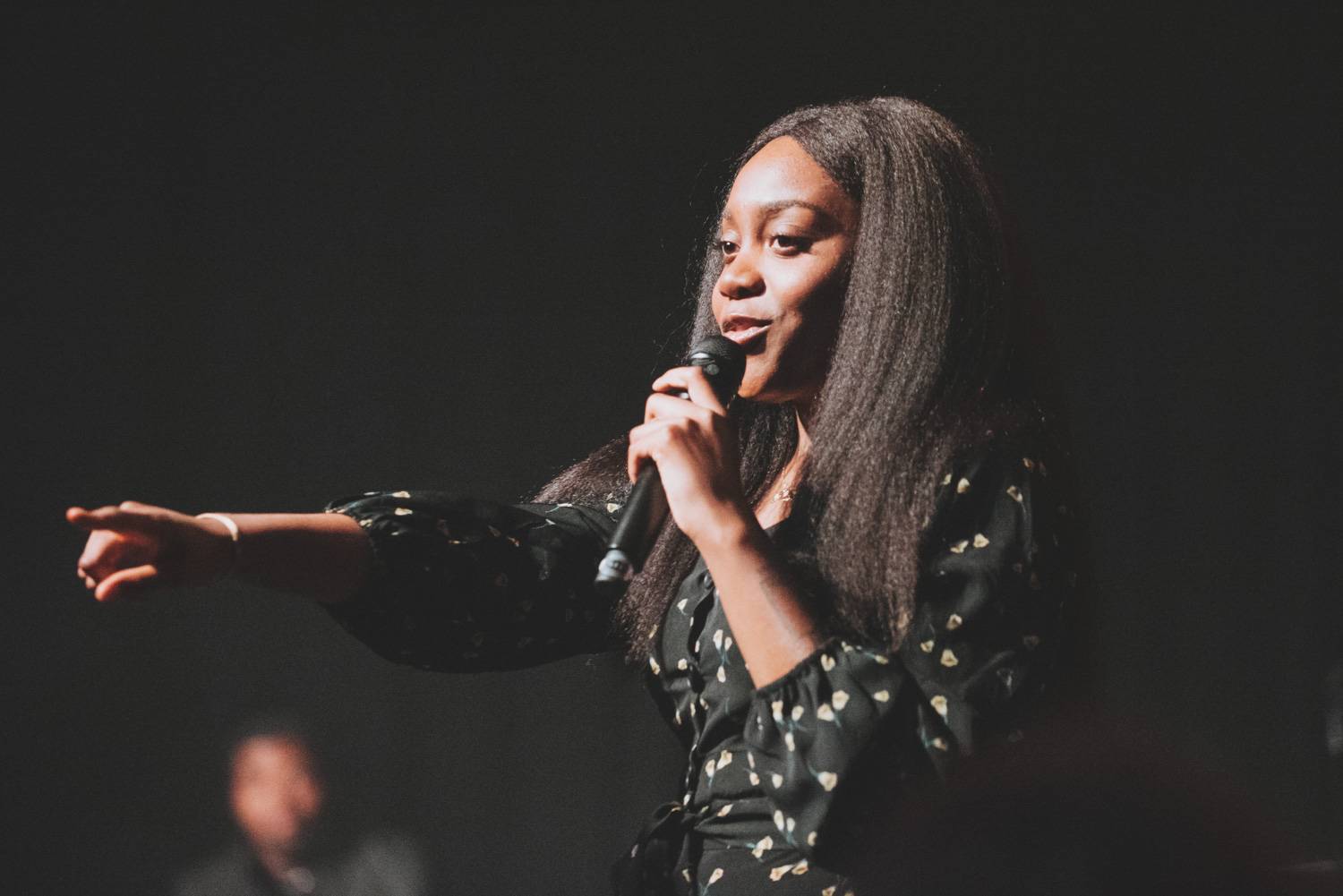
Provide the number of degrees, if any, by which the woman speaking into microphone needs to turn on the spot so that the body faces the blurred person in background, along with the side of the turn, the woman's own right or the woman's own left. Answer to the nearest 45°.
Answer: approximately 90° to the woman's own right

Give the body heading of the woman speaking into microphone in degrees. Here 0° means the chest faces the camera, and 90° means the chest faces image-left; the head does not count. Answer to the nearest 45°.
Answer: approximately 45°
